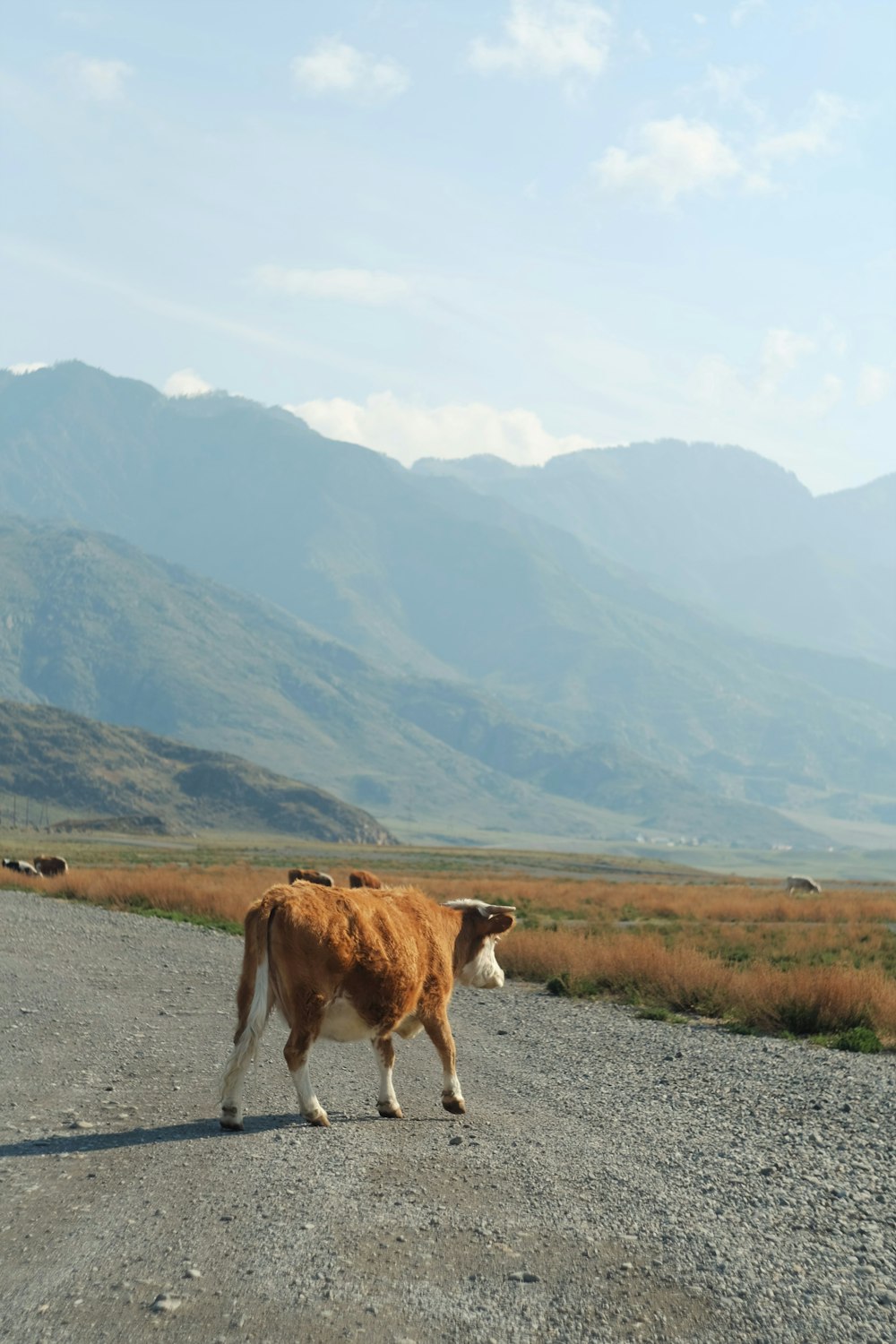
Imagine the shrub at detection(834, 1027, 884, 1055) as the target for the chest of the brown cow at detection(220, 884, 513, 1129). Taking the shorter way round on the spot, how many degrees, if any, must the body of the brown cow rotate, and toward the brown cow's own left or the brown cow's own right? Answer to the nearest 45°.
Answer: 0° — it already faces it

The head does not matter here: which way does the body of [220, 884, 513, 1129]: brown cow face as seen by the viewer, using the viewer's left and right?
facing away from the viewer and to the right of the viewer
